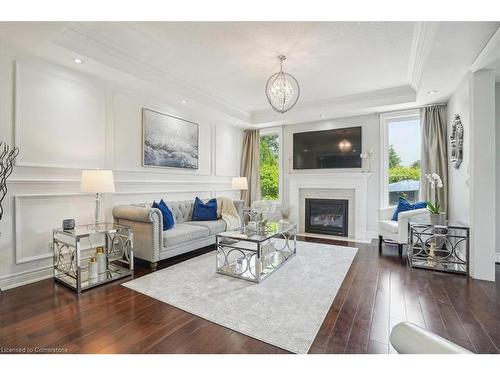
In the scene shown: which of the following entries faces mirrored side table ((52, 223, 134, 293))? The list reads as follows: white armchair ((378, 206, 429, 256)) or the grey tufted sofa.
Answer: the white armchair

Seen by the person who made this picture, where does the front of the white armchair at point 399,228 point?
facing the viewer and to the left of the viewer

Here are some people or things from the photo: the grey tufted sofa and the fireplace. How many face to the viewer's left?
0

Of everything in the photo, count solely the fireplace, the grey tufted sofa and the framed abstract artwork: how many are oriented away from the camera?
0

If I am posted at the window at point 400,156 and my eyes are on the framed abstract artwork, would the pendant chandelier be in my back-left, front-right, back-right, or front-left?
front-left

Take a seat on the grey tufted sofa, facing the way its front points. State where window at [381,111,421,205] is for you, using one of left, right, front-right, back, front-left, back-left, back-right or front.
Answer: front-left

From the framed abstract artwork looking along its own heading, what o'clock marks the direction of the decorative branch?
The decorative branch is roughly at 3 o'clock from the framed abstract artwork.

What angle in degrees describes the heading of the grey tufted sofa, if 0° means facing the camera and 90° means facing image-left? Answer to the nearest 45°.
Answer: approximately 315°

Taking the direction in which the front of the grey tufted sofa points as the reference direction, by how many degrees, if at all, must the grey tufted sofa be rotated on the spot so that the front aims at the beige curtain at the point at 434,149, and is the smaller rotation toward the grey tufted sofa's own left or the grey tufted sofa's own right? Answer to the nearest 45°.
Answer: approximately 45° to the grey tufted sofa's own left

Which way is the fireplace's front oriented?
toward the camera

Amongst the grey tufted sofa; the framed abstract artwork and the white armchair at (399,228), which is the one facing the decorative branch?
the white armchair

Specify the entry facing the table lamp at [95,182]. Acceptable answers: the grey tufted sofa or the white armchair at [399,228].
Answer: the white armchair

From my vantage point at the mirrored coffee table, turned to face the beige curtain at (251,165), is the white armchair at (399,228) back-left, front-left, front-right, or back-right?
front-right

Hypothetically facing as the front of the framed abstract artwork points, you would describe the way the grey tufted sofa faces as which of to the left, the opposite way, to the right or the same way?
the same way

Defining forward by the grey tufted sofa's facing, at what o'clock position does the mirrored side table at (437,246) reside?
The mirrored side table is roughly at 11 o'clock from the grey tufted sofa.

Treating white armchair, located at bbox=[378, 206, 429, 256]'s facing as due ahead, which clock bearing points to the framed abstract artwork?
The framed abstract artwork is roughly at 1 o'clock from the white armchair.

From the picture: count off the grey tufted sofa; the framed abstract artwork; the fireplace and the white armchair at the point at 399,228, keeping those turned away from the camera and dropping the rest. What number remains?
0

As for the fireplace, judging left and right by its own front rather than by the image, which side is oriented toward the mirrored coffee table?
front

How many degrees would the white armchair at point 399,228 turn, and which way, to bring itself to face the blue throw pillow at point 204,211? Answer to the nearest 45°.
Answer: approximately 45° to its right

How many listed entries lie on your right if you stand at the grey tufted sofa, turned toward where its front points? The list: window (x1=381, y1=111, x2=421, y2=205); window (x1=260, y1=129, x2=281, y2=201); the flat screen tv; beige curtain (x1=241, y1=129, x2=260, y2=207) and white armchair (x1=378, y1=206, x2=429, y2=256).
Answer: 0

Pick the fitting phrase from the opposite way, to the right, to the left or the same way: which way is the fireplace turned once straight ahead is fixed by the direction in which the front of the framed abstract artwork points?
to the right

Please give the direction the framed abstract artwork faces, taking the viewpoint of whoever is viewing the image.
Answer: facing the viewer and to the right of the viewer

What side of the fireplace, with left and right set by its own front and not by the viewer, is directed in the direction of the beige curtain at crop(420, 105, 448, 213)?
left
